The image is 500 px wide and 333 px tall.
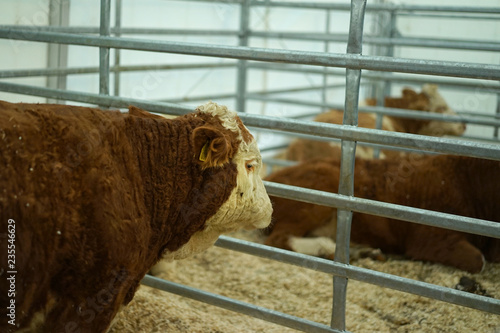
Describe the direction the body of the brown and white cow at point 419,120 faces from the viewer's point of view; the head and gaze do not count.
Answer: to the viewer's right

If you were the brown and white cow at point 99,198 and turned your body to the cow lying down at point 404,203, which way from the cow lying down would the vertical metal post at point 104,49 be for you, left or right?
left

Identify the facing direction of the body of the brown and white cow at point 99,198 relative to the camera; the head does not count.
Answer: to the viewer's right

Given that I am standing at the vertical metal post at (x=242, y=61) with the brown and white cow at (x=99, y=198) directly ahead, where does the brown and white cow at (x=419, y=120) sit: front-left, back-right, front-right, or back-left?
back-left

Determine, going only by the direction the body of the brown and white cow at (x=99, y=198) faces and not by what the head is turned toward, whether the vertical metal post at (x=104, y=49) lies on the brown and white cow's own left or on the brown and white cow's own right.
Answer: on the brown and white cow's own left

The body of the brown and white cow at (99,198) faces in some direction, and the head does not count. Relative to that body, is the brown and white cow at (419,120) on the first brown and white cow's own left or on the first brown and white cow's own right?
on the first brown and white cow's own left
